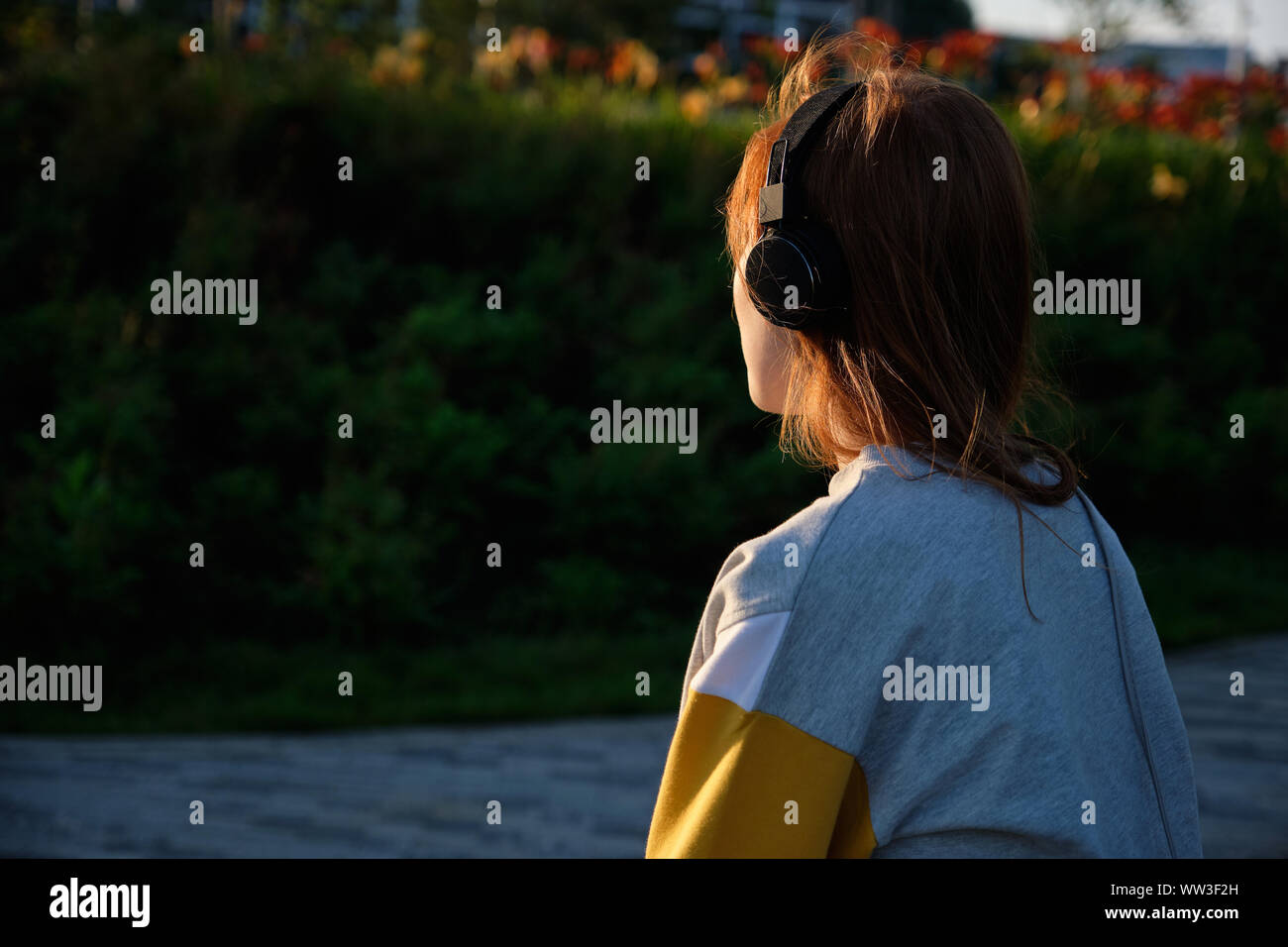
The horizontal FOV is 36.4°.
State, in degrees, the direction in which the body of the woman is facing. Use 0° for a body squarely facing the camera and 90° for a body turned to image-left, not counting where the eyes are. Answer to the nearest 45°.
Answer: approximately 135°

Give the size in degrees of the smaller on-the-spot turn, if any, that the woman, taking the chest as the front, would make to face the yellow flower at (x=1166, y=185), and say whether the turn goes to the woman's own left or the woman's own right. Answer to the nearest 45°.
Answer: approximately 45° to the woman's own right

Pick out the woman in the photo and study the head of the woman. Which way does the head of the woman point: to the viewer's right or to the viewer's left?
to the viewer's left

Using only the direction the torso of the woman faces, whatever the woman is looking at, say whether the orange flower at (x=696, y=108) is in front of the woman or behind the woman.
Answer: in front

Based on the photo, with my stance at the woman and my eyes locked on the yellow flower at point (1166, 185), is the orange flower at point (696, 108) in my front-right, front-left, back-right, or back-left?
front-left
